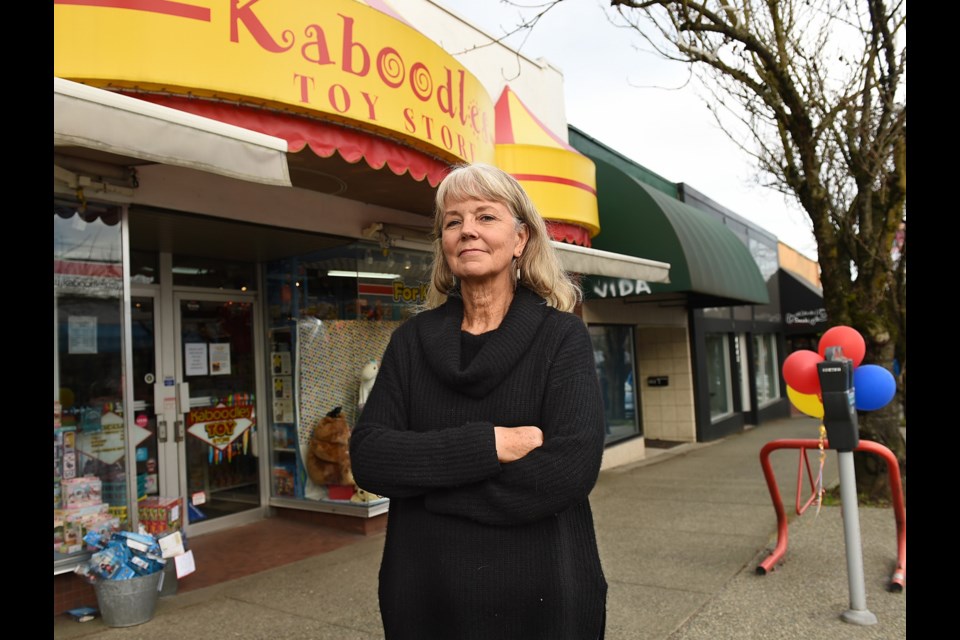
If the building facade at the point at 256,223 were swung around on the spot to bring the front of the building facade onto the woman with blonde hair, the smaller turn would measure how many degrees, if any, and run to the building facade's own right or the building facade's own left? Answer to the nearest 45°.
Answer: approximately 45° to the building facade's own right

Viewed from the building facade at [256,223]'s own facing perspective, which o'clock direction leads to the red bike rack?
The red bike rack is roughly at 11 o'clock from the building facade.

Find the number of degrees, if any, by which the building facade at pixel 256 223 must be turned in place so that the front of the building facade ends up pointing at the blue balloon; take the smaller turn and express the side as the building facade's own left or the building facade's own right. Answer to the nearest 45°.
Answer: approximately 45° to the building facade's own left

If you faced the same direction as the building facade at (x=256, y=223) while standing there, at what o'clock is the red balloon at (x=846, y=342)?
The red balloon is roughly at 11 o'clock from the building facade.

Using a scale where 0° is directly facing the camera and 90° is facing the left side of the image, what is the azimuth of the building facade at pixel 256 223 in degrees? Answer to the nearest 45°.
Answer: approximately 315°

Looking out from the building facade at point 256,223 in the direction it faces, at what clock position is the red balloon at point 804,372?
The red balloon is roughly at 11 o'clock from the building facade.

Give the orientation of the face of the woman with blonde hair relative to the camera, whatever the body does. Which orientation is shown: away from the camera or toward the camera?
toward the camera
